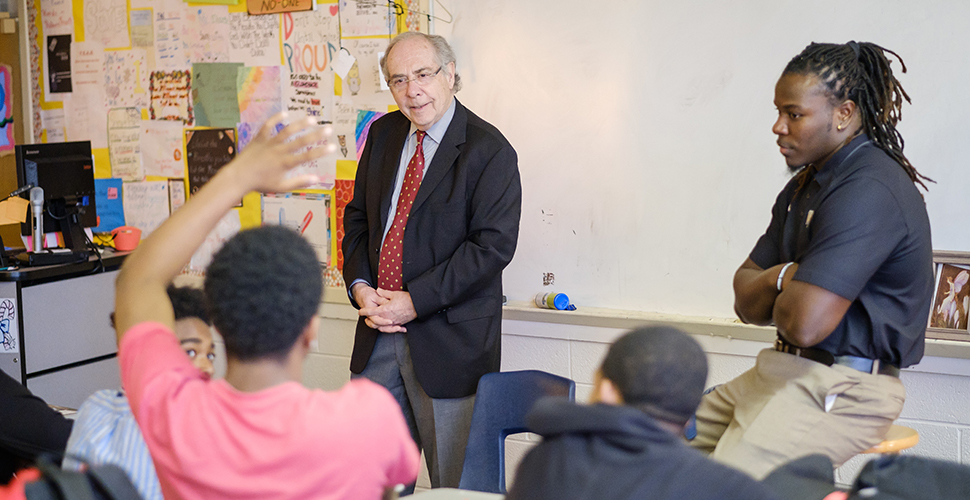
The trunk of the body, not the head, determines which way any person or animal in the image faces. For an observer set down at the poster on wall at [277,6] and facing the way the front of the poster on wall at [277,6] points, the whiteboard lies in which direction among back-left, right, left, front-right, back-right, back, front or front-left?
front-left

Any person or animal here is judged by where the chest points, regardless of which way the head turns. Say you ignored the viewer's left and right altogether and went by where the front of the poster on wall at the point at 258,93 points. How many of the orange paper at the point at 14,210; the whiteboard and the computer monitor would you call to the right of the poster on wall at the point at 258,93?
2

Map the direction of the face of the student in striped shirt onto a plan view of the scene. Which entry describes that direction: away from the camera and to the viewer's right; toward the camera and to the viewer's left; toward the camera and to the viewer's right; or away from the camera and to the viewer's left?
toward the camera and to the viewer's right

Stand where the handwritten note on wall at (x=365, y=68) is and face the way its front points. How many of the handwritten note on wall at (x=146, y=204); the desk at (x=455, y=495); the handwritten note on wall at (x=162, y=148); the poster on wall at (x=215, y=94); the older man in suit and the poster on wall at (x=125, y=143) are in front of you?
2

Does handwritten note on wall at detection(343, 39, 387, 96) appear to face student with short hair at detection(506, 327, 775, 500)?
yes

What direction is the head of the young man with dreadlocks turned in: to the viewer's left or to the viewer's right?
to the viewer's left

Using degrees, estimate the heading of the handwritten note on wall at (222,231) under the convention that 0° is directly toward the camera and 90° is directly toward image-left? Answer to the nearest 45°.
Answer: approximately 0°

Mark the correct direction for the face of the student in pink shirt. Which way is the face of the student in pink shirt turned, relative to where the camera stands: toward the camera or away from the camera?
away from the camera
